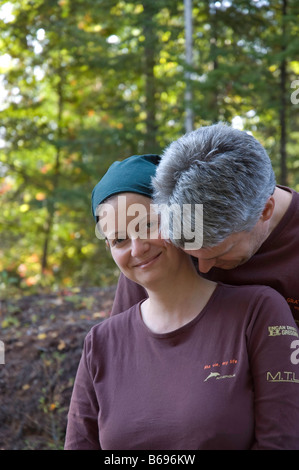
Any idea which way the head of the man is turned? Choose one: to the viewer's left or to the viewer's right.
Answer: to the viewer's left

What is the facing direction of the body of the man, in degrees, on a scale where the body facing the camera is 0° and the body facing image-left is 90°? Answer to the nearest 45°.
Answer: approximately 45°
